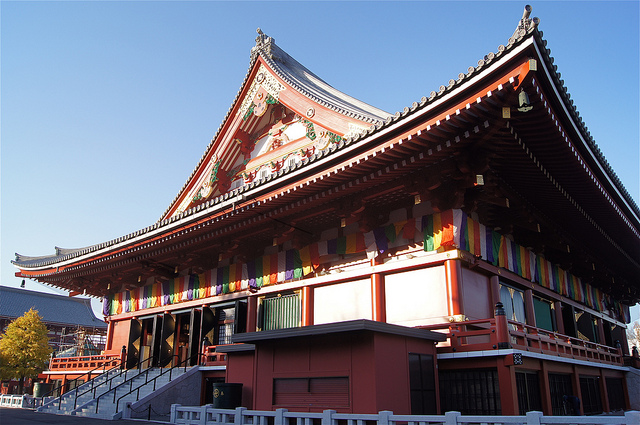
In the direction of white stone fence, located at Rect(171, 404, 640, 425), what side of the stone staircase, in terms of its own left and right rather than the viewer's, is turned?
left

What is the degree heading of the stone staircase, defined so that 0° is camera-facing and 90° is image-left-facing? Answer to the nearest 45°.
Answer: approximately 45°

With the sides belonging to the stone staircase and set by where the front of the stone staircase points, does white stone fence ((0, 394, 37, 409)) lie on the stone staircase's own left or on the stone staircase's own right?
on the stone staircase's own right

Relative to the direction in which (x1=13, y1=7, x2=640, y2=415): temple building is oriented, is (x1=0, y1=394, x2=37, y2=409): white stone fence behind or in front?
in front

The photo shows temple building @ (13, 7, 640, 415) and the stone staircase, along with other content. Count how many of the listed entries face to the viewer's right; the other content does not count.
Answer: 0

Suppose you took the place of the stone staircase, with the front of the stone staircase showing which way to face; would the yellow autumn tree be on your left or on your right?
on your right

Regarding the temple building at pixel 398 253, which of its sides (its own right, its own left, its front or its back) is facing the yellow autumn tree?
front
